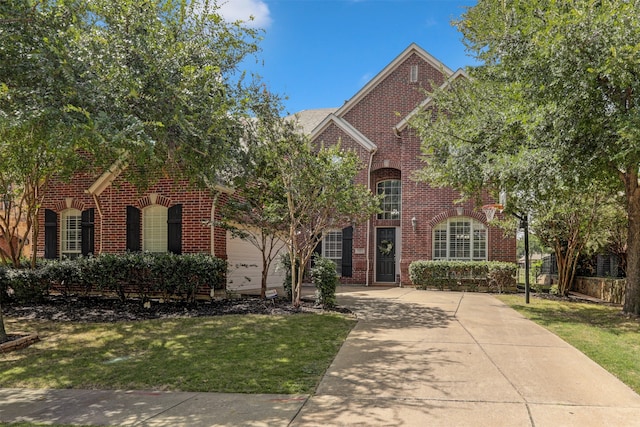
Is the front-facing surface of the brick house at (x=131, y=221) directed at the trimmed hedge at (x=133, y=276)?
yes

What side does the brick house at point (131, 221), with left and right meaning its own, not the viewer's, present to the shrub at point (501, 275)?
left

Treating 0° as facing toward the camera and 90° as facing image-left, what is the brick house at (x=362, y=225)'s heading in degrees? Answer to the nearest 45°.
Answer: approximately 0°

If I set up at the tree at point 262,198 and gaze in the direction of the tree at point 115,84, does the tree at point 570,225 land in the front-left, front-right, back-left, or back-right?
back-left

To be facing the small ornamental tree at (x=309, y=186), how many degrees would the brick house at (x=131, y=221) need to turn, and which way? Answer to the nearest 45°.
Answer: approximately 45° to its left

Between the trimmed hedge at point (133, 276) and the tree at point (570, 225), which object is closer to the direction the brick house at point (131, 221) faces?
the trimmed hedge

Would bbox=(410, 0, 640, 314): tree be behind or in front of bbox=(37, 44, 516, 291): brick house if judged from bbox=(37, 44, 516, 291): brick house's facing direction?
in front

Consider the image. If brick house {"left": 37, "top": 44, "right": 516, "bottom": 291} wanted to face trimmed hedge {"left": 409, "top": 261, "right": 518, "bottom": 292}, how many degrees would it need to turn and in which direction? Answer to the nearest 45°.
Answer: approximately 45° to its left
